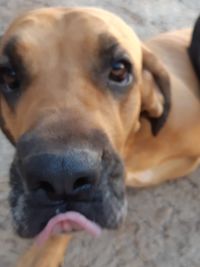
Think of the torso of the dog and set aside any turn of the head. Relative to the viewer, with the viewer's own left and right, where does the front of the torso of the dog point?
facing the viewer and to the left of the viewer
